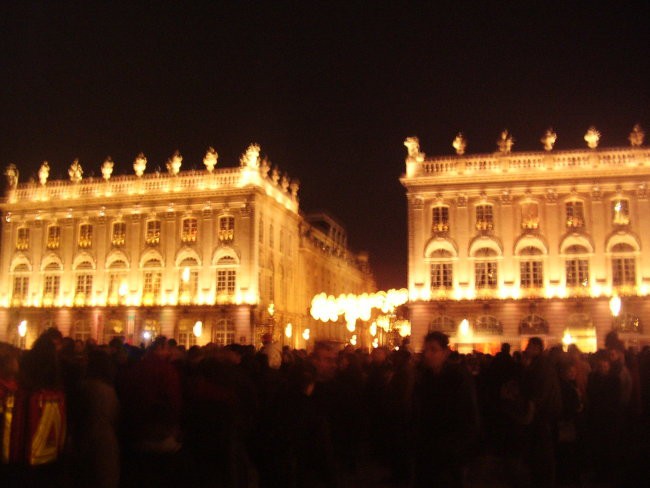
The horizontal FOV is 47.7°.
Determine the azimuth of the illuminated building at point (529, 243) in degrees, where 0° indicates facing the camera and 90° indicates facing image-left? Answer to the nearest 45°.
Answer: approximately 0°
